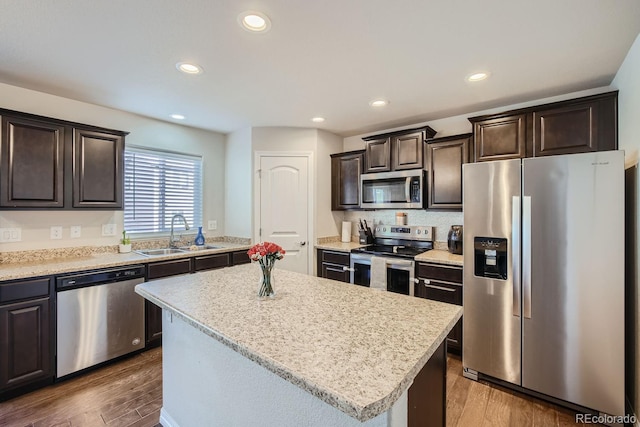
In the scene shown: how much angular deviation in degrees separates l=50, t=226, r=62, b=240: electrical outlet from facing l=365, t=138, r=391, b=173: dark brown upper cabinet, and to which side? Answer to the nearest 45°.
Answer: approximately 45° to its left

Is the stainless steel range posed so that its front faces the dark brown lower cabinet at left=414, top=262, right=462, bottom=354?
no

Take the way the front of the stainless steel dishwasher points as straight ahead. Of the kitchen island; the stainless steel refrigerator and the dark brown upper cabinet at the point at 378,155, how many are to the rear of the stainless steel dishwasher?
0

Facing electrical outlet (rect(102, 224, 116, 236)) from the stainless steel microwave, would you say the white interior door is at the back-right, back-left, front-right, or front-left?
front-right

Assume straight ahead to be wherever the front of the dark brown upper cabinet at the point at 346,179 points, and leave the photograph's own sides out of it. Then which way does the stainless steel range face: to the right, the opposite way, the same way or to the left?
the same way

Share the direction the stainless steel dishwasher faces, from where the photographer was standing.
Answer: facing the viewer and to the right of the viewer

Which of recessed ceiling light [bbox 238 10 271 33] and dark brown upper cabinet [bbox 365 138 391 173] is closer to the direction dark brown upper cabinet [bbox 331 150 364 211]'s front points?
the recessed ceiling light

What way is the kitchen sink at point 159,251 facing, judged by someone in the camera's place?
facing the viewer

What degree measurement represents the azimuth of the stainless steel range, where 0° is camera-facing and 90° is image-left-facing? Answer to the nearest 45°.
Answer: approximately 45°

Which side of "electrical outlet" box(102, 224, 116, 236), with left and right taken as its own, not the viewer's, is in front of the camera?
front

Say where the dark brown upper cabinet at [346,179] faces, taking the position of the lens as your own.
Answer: facing the viewer and to the left of the viewer

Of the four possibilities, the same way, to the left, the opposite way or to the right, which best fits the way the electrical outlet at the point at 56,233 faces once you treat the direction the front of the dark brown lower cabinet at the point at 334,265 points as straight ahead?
to the left
